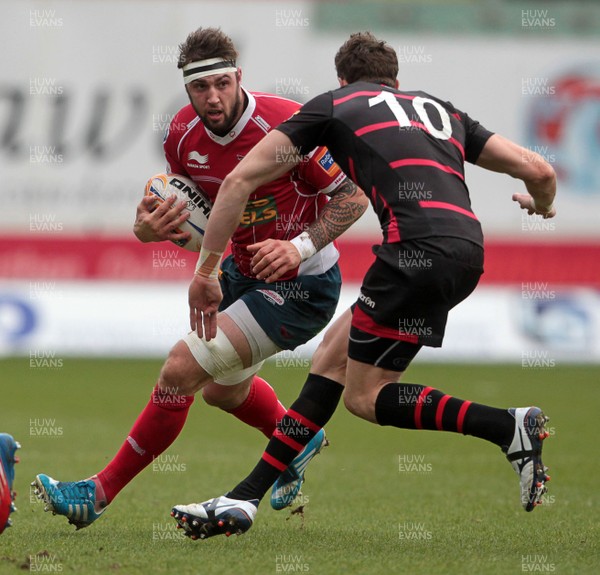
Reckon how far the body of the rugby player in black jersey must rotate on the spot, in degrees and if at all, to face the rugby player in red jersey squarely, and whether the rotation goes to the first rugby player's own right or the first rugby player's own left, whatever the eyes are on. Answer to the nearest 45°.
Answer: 0° — they already face them

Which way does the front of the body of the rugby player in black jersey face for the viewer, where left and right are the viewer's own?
facing away from the viewer and to the left of the viewer

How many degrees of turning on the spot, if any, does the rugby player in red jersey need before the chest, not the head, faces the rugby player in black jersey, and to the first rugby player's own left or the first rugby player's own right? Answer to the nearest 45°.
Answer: approximately 90° to the first rugby player's own left
